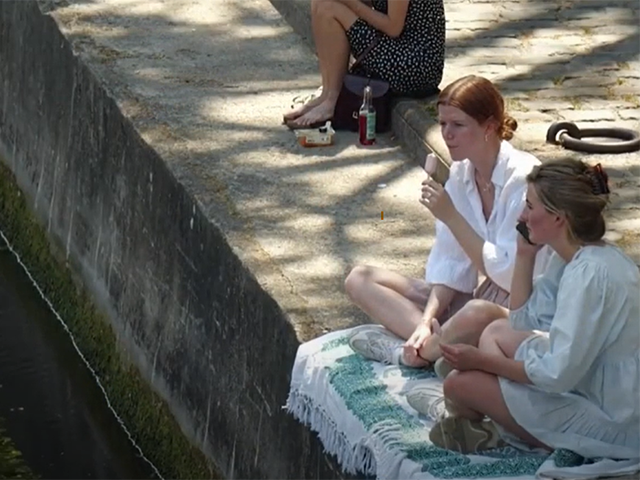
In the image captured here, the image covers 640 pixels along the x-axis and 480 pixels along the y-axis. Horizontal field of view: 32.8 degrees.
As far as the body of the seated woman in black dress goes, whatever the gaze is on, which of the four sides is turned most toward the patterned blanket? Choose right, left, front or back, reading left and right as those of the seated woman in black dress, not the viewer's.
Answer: left

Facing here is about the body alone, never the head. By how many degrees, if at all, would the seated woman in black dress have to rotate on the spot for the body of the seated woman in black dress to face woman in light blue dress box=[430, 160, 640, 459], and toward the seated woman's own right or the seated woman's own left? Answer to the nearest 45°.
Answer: approximately 90° to the seated woman's own left

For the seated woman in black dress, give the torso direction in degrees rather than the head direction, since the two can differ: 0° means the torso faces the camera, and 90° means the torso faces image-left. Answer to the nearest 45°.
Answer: approximately 90°

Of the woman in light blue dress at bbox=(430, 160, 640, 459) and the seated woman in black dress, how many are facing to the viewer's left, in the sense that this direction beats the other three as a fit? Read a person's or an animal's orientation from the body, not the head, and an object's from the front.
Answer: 2

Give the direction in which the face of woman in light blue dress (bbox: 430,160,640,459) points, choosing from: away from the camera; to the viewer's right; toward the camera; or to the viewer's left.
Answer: to the viewer's left

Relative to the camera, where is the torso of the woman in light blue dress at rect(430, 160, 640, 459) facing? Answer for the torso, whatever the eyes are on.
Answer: to the viewer's left
